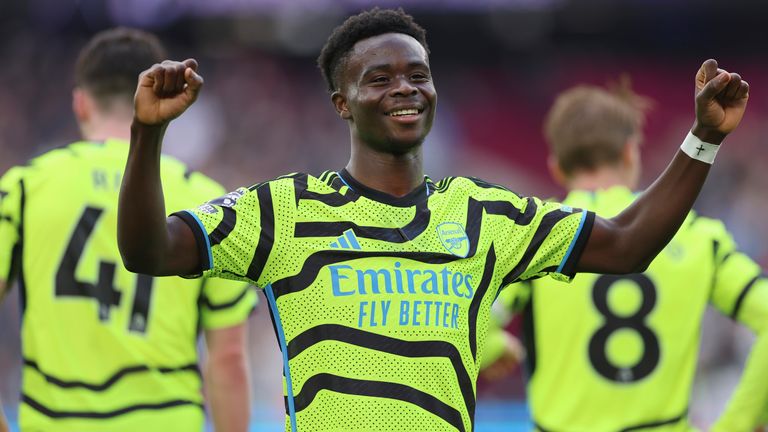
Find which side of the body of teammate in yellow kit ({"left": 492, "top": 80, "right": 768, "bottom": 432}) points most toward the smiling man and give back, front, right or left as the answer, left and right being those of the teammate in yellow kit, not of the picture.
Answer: back

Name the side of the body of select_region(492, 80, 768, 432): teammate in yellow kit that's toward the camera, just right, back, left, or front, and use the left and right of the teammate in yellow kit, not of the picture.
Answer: back

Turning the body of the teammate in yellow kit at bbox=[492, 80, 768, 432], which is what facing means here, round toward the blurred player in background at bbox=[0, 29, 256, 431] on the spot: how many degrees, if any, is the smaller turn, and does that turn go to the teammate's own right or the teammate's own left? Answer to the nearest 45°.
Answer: approximately 90° to the teammate's own left

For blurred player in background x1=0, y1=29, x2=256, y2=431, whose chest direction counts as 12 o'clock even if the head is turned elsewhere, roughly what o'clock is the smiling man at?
The smiling man is roughly at 5 o'clock from the blurred player in background.

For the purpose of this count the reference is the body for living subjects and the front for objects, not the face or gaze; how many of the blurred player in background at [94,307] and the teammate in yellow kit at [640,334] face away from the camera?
2

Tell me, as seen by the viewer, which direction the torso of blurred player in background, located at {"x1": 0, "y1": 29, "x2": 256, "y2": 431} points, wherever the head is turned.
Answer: away from the camera

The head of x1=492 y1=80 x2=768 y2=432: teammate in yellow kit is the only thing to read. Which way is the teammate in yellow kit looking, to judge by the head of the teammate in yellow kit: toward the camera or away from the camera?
away from the camera

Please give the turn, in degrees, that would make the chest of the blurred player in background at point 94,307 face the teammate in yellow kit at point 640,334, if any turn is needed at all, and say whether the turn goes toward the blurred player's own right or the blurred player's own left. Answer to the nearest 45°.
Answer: approximately 90° to the blurred player's own right
